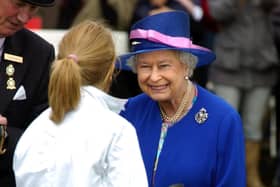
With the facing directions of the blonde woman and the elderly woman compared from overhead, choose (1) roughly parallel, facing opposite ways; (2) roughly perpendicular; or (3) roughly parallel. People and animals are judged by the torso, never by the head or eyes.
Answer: roughly parallel, facing opposite ways

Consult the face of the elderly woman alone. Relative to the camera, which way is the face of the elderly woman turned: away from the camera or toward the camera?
toward the camera

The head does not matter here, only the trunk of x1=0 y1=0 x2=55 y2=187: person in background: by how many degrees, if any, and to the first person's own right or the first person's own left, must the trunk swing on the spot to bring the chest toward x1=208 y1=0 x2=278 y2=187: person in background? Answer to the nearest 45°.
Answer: approximately 135° to the first person's own left

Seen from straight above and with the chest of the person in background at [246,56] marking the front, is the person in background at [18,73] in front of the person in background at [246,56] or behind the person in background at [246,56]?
in front

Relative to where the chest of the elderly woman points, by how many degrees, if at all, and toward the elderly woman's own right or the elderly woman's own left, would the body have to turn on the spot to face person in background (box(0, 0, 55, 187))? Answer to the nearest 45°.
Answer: approximately 45° to the elderly woman's own right

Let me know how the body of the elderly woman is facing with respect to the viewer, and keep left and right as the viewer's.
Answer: facing the viewer and to the left of the viewer

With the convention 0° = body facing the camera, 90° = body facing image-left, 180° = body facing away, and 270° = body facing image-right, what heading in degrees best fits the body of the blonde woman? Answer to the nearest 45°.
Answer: approximately 225°

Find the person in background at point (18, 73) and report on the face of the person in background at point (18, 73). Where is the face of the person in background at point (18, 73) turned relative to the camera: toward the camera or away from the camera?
toward the camera

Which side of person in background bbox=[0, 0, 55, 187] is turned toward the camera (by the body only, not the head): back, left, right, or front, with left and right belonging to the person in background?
front

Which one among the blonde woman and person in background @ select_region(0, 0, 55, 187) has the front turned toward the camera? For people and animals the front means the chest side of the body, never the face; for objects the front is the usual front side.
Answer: the person in background

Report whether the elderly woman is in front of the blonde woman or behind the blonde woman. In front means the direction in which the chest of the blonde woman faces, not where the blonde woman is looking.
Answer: in front

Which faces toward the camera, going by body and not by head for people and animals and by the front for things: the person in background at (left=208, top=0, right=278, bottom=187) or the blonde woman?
the person in background

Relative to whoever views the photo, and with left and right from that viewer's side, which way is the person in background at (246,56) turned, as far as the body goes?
facing the viewer

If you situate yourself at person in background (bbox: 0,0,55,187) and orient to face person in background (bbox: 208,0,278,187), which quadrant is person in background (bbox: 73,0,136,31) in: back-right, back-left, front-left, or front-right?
front-left
